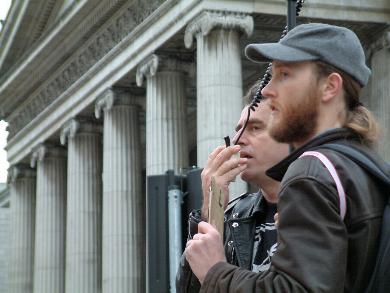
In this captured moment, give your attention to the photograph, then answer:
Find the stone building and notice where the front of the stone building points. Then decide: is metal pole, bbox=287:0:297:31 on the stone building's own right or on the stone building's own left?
on the stone building's own left

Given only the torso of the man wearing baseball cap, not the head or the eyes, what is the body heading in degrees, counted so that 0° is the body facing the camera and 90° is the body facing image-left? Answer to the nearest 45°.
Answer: approximately 90°

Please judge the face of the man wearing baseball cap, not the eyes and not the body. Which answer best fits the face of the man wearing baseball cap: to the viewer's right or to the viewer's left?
to the viewer's left

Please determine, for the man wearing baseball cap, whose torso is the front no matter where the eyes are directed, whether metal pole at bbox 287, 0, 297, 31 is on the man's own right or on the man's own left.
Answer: on the man's own right

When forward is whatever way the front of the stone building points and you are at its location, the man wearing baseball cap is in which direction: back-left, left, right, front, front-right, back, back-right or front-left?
front-left
